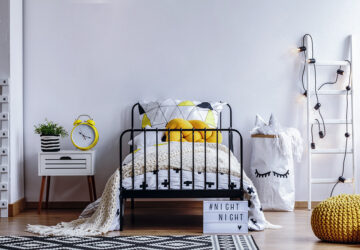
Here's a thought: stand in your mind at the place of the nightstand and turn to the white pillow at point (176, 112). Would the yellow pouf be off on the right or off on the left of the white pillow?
right

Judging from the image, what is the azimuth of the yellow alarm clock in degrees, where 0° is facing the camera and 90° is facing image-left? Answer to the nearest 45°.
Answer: approximately 0°

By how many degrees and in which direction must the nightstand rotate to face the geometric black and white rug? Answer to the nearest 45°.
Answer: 0° — it already faces it

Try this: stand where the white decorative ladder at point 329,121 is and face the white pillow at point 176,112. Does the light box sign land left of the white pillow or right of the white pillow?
left

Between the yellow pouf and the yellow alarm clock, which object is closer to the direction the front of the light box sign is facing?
the yellow pouf

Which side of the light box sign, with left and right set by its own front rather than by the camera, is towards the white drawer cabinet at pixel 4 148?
right

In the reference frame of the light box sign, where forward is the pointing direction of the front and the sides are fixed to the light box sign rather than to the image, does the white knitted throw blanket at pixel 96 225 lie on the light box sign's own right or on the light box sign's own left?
on the light box sign's own right

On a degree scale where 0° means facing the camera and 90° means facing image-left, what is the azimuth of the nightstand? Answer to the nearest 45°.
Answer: approximately 0°
